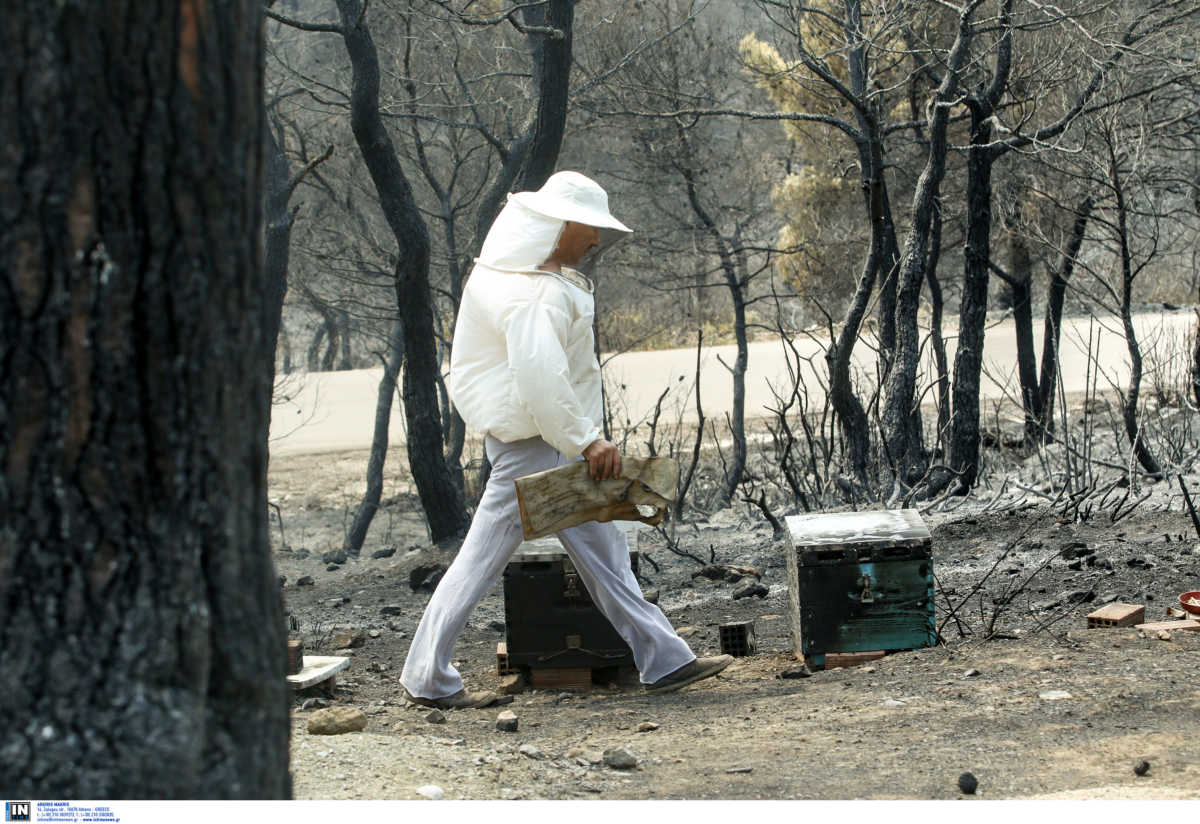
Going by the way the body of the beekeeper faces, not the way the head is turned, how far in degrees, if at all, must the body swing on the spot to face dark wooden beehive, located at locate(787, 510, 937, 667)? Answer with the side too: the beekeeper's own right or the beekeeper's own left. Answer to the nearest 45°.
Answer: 0° — they already face it

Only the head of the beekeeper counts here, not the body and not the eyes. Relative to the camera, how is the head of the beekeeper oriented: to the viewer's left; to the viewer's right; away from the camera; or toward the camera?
to the viewer's right

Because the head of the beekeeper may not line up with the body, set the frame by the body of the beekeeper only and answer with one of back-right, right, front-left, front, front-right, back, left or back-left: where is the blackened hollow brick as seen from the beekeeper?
front-left

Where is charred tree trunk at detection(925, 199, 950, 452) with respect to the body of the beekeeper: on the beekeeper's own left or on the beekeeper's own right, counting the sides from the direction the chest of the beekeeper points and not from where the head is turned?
on the beekeeper's own left

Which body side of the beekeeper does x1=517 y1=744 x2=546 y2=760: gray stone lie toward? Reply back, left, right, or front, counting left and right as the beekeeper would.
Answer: right

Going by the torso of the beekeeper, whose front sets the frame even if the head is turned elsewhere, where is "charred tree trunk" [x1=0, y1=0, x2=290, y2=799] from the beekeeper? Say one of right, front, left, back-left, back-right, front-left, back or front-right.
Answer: right

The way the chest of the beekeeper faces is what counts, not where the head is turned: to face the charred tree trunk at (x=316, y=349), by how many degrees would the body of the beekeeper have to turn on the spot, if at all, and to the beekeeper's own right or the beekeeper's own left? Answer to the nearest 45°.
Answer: approximately 90° to the beekeeper's own left

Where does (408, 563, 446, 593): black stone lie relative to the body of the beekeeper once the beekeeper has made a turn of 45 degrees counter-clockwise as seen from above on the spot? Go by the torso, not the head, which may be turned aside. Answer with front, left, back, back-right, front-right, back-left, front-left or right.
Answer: front-left

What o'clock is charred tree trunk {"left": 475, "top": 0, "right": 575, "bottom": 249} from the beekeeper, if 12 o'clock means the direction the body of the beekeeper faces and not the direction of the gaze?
The charred tree trunk is roughly at 9 o'clock from the beekeeper.

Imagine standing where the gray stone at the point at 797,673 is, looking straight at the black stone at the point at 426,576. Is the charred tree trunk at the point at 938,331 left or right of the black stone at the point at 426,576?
right

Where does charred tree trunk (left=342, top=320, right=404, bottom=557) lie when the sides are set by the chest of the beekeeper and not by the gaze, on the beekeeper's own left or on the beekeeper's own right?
on the beekeeper's own left

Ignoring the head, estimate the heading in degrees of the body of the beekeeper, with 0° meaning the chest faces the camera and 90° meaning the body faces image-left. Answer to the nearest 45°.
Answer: approximately 270°
